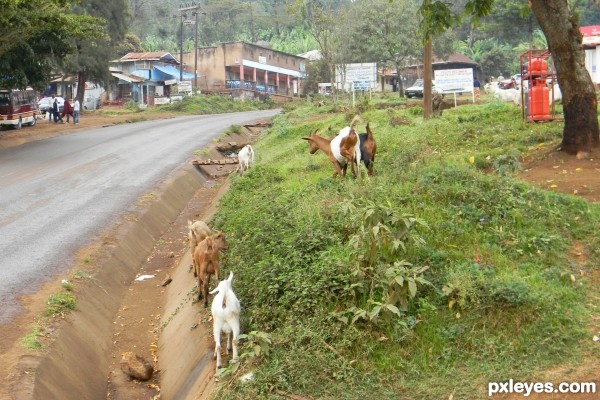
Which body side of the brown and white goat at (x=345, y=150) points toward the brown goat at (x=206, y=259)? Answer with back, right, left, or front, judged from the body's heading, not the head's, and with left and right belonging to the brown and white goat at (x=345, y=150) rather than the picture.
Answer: left

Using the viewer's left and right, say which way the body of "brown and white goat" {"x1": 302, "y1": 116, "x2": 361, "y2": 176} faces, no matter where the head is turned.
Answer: facing away from the viewer and to the left of the viewer

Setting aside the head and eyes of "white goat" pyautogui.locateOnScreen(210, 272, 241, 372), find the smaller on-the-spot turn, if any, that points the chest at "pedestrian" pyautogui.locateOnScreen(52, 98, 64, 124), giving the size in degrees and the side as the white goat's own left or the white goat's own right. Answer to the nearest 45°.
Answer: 0° — it already faces them

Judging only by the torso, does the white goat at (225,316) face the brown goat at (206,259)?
yes

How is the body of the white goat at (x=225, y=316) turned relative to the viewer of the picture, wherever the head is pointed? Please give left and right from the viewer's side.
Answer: facing away from the viewer

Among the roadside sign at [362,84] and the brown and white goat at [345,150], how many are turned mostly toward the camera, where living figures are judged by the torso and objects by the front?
1

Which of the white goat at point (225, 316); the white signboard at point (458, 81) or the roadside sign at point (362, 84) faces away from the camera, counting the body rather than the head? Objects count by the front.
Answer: the white goat

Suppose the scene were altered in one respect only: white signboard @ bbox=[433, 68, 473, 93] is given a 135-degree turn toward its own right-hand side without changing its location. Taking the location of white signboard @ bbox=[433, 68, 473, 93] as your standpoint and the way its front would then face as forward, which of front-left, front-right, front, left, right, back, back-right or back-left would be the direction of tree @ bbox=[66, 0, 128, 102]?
front

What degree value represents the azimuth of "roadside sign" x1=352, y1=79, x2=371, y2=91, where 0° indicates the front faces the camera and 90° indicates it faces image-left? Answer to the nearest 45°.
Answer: approximately 0°

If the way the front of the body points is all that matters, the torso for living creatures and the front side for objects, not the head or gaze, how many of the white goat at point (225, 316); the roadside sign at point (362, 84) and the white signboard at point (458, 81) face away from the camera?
1

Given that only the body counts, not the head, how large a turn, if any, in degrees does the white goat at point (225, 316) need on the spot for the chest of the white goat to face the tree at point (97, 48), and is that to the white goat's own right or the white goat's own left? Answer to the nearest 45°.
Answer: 0° — it already faces it

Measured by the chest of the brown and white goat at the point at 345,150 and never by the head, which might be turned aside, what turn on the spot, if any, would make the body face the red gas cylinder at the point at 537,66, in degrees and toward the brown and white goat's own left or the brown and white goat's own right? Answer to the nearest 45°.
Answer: approximately 90° to the brown and white goat's own right

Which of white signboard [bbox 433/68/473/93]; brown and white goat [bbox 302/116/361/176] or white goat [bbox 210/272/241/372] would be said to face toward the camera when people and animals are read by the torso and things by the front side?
the white signboard

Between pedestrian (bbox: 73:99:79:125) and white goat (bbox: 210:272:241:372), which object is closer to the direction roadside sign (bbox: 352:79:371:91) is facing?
the white goat

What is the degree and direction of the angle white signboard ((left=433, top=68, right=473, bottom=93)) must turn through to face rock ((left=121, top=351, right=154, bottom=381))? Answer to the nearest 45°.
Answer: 0° — it already faces it

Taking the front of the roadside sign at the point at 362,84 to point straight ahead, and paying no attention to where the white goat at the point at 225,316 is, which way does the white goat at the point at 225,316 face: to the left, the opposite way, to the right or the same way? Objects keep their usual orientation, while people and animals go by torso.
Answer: the opposite way

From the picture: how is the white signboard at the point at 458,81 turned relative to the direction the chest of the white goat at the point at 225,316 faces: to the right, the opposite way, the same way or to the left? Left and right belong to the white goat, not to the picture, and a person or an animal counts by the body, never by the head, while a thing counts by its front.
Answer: the opposite way

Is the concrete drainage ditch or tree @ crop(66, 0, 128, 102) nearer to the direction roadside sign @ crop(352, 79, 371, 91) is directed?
the concrete drainage ditch
